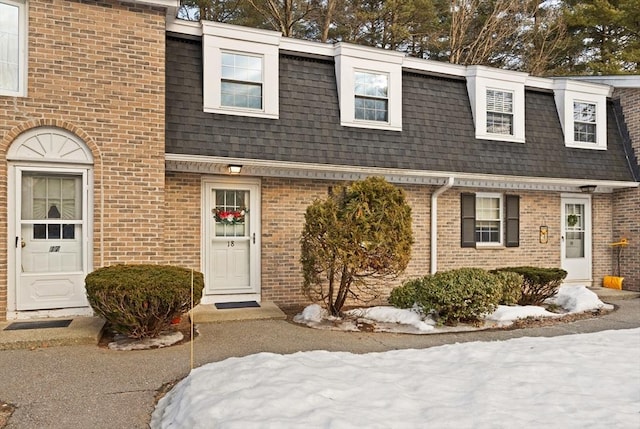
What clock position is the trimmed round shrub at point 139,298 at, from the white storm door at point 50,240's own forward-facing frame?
The trimmed round shrub is roughly at 11 o'clock from the white storm door.

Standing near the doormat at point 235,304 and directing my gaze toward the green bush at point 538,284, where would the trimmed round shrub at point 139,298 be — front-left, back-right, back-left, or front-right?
back-right

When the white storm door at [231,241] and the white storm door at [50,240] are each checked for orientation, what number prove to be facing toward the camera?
2

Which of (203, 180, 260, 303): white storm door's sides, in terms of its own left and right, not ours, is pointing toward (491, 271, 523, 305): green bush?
left

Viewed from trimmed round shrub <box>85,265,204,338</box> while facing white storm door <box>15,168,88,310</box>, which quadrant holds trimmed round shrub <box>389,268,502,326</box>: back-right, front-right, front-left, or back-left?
back-right

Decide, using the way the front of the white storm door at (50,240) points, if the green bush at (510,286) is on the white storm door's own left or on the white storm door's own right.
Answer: on the white storm door's own left

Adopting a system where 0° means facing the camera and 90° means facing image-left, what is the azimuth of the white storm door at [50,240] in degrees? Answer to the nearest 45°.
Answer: approximately 0°

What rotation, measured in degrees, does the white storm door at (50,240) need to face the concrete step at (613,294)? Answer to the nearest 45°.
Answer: approximately 90° to its left
